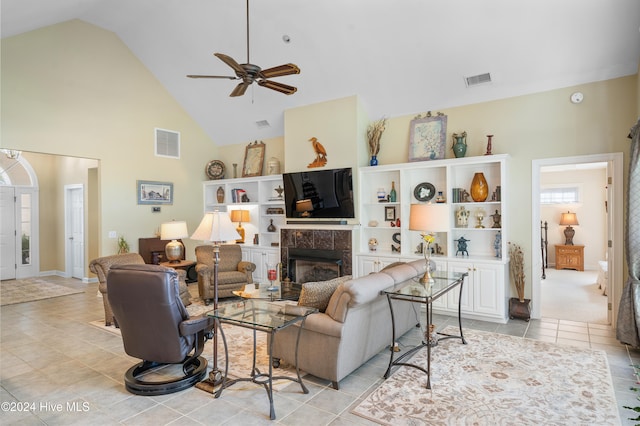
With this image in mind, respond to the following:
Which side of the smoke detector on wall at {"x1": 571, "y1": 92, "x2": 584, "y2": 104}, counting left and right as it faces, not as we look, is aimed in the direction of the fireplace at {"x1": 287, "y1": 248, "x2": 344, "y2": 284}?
right

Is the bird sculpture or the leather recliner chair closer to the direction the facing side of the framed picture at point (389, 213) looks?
the leather recliner chair

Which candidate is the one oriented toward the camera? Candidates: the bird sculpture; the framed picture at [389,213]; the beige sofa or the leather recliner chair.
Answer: the framed picture

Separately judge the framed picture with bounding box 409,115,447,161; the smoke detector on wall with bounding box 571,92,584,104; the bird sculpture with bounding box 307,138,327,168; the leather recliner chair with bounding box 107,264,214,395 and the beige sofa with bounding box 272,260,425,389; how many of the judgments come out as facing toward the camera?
2

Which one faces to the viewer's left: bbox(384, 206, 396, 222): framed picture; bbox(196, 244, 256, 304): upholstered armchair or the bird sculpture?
the bird sculpture

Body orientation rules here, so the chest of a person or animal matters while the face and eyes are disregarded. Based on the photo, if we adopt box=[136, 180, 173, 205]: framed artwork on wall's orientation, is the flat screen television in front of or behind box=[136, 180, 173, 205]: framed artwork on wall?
in front

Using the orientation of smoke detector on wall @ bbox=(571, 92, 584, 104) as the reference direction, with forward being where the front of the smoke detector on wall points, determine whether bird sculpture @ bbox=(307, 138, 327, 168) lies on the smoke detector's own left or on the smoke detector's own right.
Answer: on the smoke detector's own right

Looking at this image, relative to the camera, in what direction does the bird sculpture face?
facing to the left of the viewer

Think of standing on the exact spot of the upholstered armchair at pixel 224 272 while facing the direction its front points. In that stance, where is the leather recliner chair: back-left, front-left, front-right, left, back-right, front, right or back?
front-right

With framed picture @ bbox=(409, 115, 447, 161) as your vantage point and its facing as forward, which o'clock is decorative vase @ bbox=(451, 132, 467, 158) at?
The decorative vase is roughly at 10 o'clock from the framed picture.

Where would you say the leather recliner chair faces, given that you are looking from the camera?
facing away from the viewer and to the right of the viewer

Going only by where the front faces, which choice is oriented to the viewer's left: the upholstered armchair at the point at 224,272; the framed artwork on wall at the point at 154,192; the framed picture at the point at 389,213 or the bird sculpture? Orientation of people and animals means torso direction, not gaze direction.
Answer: the bird sculpture

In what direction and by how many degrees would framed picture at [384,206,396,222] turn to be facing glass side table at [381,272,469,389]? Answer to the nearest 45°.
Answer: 0° — it already faces it

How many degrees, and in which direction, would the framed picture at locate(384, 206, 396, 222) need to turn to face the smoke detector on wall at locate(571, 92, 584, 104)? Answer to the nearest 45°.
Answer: approximately 90° to its left
